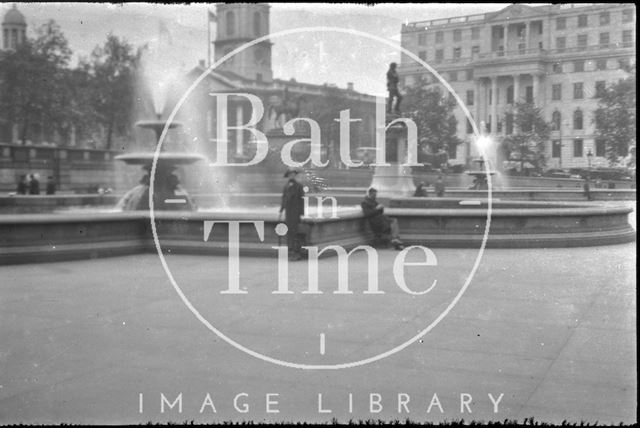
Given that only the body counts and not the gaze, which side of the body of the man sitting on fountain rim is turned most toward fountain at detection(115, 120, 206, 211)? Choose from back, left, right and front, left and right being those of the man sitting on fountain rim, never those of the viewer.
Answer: back

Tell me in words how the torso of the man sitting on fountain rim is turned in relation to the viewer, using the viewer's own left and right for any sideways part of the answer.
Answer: facing the viewer and to the right of the viewer

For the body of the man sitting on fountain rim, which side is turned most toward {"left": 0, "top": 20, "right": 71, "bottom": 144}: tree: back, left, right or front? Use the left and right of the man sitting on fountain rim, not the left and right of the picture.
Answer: back

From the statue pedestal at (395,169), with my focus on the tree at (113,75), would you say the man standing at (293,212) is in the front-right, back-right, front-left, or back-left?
back-left

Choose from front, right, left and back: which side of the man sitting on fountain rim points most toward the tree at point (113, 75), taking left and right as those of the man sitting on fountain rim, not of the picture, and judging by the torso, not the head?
back

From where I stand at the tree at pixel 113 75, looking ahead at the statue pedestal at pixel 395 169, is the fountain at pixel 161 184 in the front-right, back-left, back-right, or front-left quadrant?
front-right
